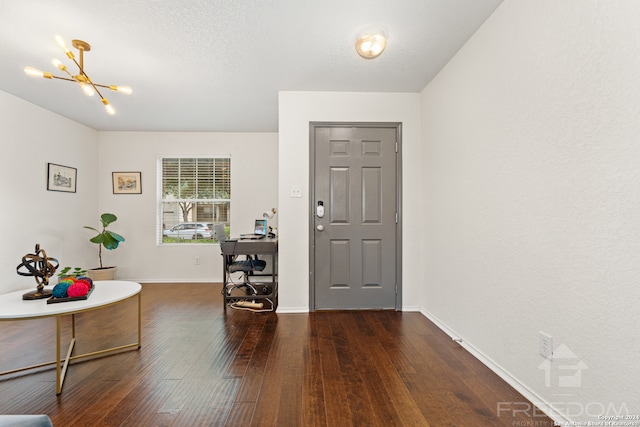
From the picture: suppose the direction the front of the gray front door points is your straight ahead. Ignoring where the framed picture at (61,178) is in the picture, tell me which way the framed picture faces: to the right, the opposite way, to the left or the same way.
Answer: to the left

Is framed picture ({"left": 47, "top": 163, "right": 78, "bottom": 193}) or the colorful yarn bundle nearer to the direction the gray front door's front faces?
the colorful yarn bundle

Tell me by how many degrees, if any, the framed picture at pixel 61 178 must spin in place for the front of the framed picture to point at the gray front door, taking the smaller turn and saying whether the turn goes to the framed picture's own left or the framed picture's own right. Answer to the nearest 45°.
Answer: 0° — it already faces it

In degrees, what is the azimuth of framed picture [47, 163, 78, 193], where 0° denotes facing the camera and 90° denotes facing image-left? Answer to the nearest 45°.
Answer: approximately 315°

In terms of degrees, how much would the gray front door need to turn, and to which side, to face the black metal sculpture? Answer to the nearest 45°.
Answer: approximately 45° to its right

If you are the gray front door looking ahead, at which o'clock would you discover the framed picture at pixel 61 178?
The framed picture is roughly at 3 o'clock from the gray front door.

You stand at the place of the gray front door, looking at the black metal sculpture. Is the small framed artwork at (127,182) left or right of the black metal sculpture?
right

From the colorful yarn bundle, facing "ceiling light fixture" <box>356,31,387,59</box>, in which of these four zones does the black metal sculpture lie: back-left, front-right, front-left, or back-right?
back-left

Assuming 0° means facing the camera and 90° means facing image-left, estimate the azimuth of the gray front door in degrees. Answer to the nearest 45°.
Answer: approximately 0°
